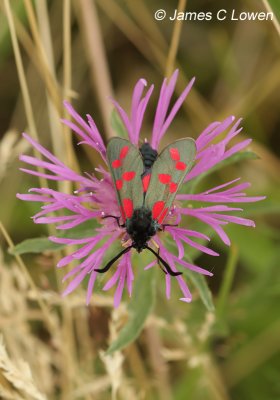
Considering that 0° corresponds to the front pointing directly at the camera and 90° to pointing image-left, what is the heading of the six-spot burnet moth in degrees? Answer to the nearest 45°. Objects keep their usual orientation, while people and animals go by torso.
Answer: approximately 0°
